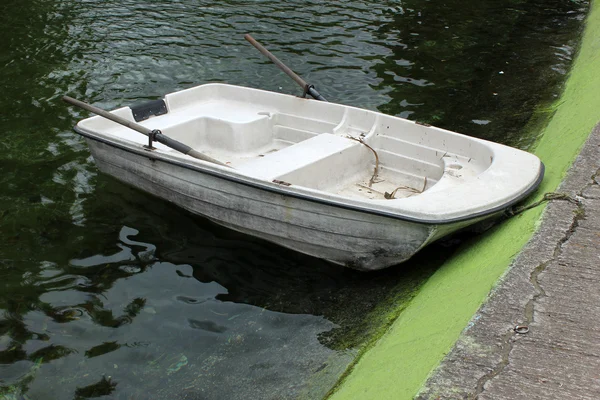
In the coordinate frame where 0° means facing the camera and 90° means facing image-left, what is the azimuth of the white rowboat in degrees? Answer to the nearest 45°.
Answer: approximately 315°

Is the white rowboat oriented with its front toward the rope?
yes
